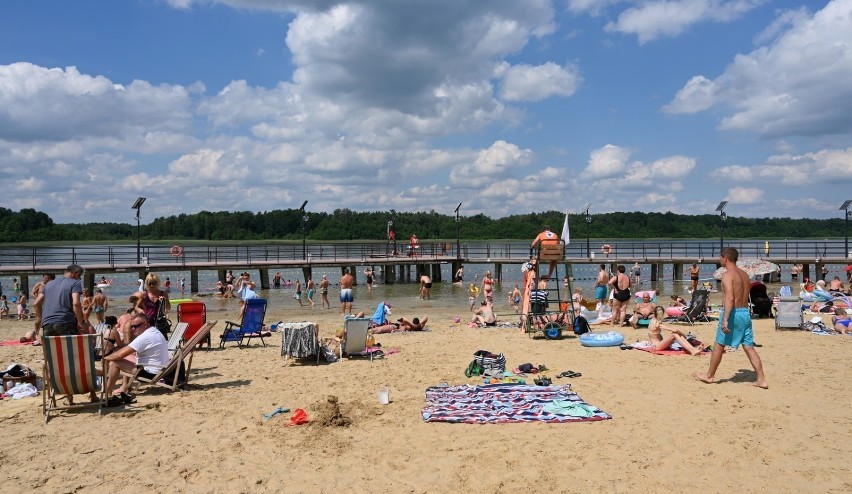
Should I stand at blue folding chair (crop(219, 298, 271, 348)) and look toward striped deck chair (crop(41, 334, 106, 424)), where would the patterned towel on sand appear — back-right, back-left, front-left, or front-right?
front-left

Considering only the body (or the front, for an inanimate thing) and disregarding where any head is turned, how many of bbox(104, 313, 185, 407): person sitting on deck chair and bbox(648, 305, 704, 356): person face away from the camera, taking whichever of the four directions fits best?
0

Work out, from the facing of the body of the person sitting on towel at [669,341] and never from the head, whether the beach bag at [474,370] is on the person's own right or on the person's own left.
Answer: on the person's own right

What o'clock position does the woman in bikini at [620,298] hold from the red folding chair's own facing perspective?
The woman in bikini is roughly at 3 o'clock from the red folding chair.

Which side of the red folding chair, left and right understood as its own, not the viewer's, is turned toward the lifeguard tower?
right

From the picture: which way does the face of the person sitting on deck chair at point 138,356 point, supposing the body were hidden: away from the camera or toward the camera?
toward the camera

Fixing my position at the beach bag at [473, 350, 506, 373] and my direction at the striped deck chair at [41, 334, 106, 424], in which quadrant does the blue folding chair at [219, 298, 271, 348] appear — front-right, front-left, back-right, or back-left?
front-right
